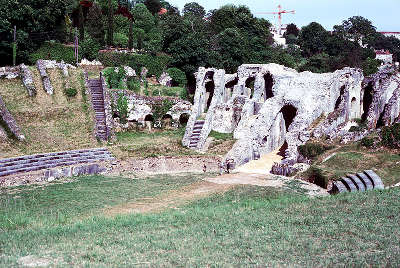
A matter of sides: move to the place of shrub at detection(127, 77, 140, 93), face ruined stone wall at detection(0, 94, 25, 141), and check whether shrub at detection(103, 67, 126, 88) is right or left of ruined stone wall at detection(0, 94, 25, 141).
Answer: right

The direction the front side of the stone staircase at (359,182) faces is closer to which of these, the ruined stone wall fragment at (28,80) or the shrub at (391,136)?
the ruined stone wall fragment

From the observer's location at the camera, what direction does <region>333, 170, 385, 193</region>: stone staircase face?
facing to the left of the viewer

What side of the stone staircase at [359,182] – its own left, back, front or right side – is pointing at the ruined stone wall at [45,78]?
front

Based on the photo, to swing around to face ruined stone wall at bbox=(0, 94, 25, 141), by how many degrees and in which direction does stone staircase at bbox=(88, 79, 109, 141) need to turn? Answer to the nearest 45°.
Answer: approximately 45° to its right

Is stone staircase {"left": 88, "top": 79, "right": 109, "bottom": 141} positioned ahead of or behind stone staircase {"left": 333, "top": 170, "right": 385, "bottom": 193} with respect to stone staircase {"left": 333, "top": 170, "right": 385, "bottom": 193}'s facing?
ahead

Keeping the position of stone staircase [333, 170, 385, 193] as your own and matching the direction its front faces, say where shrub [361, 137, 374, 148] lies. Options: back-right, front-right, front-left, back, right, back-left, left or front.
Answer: right

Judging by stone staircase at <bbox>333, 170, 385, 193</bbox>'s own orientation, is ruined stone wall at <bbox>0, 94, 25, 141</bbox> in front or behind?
in front

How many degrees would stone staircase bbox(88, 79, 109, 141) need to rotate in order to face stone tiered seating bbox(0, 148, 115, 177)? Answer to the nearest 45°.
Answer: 0° — it already faces it

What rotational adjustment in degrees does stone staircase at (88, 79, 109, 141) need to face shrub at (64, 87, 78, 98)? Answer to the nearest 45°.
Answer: approximately 135° to its right

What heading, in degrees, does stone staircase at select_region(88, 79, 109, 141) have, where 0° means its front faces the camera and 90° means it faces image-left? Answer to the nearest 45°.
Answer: approximately 0°

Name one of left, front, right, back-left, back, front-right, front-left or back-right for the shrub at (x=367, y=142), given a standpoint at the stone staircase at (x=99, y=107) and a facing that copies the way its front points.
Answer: front-left

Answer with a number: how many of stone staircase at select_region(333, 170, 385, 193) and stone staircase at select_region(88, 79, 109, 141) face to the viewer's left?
1
